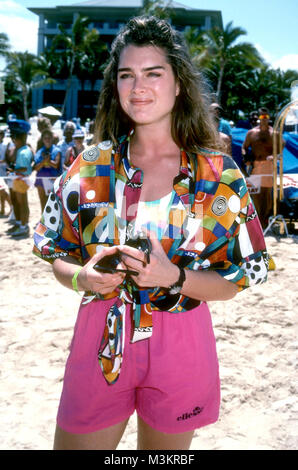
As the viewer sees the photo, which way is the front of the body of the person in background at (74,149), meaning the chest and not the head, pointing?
toward the camera

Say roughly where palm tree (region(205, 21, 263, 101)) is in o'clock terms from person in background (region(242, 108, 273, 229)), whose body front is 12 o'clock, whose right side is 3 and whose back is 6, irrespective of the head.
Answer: The palm tree is roughly at 6 o'clock from the person in background.

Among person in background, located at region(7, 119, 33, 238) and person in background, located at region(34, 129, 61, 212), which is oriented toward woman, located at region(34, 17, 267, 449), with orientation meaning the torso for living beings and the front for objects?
person in background, located at region(34, 129, 61, 212)

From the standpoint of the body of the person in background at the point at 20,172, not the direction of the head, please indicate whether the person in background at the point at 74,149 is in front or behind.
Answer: behind

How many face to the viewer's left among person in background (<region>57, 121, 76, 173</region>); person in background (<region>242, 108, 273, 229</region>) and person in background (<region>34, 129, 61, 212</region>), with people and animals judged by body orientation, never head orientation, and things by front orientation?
0

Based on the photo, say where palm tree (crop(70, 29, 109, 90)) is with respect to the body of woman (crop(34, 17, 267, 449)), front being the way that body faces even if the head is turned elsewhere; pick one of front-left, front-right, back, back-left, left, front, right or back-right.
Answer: back

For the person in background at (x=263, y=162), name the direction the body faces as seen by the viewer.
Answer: toward the camera
